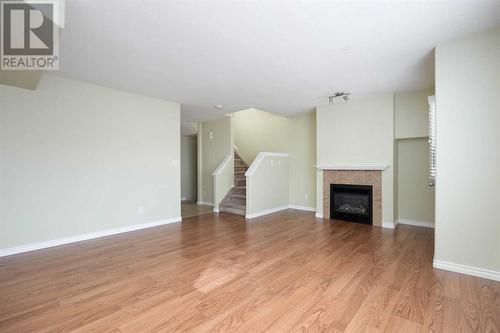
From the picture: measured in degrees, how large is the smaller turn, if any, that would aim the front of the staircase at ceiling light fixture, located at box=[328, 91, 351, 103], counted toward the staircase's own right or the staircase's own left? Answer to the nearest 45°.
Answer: approximately 45° to the staircase's own left

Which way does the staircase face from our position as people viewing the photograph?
facing the viewer

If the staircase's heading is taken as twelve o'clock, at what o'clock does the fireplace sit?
The fireplace is roughly at 10 o'clock from the staircase.
